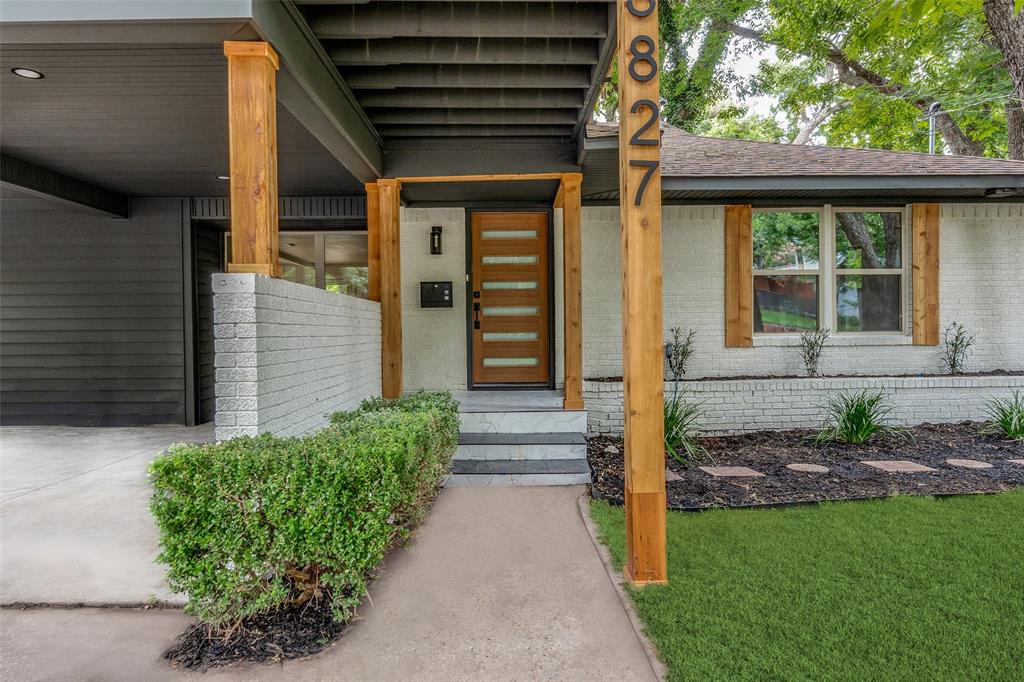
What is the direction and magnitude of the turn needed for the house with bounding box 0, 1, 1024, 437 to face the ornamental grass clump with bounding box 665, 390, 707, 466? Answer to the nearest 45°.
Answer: approximately 45° to its left

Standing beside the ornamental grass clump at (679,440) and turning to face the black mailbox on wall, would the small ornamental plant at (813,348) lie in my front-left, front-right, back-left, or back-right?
back-right

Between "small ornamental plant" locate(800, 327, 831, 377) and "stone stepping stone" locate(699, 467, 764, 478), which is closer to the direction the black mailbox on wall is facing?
the stone stepping stone

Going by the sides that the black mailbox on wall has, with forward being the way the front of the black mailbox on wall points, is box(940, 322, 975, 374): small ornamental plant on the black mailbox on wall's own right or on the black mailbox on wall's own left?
on the black mailbox on wall's own left

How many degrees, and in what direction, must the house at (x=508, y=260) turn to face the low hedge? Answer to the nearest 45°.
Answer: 0° — it already faces it

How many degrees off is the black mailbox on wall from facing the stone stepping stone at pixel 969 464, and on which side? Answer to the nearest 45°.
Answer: approximately 45° to its left

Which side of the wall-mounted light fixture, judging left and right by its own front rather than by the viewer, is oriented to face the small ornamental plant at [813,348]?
left

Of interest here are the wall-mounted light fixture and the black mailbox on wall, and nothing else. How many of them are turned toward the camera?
2

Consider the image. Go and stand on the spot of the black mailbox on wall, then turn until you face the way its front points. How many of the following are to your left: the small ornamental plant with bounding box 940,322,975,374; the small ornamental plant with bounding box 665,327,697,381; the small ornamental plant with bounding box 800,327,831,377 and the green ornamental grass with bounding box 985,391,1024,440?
4

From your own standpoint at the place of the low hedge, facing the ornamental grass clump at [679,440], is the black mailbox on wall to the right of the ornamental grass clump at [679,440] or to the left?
left
